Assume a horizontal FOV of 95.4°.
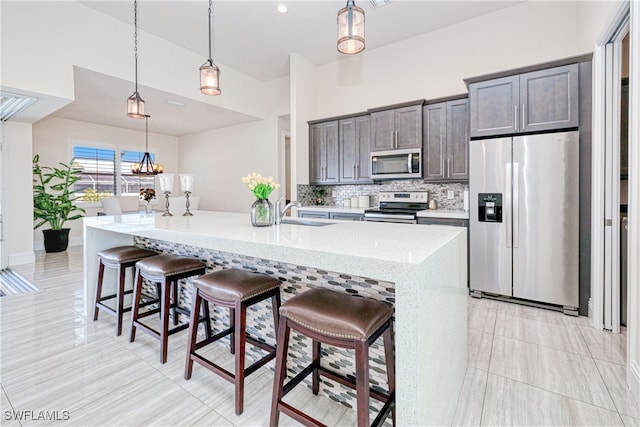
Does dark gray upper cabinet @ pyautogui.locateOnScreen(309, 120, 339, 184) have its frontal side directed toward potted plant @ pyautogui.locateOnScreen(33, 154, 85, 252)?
no

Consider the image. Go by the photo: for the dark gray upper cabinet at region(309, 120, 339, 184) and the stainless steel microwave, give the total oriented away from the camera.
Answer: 0

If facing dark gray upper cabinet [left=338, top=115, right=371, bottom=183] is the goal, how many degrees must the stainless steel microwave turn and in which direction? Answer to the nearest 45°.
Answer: approximately 135° to its right

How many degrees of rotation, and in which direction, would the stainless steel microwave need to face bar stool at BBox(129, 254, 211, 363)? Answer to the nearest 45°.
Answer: approximately 45° to its right

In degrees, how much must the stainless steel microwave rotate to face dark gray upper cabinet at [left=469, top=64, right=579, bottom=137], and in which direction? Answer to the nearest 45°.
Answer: approximately 45° to its left

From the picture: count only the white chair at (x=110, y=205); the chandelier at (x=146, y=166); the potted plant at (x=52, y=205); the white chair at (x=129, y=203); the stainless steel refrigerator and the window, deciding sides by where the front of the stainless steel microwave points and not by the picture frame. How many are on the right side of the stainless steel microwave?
5

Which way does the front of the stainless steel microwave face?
toward the camera

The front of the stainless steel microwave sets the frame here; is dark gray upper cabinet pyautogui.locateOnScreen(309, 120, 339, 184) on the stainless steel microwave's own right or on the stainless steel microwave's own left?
on the stainless steel microwave's own right

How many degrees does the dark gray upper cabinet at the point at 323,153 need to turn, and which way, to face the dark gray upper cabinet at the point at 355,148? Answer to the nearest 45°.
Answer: approximately 90° to its left

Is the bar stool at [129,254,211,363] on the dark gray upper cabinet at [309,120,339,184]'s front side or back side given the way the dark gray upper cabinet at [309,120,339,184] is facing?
on the front side

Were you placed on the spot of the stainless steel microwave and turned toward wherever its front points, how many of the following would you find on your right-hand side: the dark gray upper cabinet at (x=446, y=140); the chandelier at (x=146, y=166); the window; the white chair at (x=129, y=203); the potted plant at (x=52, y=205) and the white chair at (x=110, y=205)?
5

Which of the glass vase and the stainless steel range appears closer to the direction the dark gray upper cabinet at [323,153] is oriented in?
the glass vase

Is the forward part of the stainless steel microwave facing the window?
no

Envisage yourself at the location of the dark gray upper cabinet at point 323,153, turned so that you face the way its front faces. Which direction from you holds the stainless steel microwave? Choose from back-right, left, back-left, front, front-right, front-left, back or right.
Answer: left

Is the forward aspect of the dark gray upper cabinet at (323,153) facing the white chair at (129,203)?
no

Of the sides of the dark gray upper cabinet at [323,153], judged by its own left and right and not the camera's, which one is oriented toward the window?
right

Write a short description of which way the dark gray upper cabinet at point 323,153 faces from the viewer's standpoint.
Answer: facing the viewer and to the left of the viewer

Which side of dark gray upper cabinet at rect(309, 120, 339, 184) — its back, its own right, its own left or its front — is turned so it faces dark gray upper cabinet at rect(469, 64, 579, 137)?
left

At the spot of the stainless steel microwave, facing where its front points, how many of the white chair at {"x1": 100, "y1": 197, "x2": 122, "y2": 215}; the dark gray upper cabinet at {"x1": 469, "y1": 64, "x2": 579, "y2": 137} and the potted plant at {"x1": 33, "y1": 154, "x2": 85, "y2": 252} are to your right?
2

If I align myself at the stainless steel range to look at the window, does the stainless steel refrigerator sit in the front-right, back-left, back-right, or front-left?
back-left
